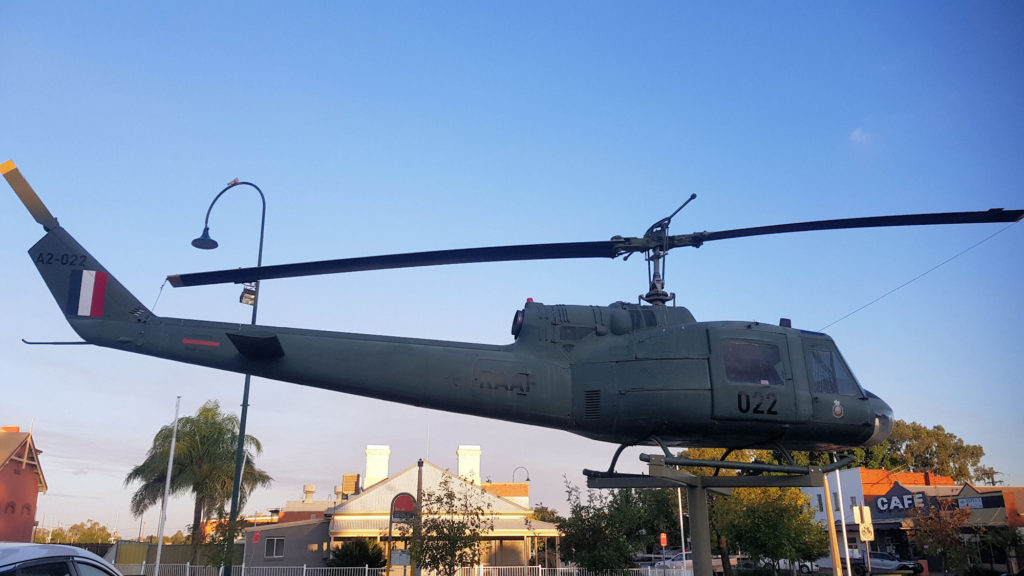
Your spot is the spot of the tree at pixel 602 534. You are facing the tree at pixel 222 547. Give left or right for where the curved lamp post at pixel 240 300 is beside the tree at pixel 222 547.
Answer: left

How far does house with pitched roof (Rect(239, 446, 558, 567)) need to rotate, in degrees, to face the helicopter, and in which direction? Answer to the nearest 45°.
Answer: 0° — it already faces it

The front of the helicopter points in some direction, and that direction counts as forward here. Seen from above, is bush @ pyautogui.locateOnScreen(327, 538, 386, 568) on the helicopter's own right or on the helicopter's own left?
on the helicopter's own left

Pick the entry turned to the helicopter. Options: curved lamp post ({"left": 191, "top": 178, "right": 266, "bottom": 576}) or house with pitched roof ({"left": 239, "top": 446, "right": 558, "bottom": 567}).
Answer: the house with pitched roof

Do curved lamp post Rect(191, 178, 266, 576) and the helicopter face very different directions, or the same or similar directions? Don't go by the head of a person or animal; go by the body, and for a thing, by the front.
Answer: very different directions

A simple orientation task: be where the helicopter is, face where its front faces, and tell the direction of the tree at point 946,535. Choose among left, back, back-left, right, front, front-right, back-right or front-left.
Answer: front-left

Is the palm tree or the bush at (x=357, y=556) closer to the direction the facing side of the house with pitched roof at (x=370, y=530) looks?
the bush

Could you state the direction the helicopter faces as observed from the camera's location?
facing to the right of the viewer

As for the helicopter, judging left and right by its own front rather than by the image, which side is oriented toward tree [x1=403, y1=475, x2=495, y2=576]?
left

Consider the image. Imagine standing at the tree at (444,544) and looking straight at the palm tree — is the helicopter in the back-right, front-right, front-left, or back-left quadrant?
back-left

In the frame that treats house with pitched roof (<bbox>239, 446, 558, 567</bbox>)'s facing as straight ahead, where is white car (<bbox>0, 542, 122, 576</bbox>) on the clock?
The white car is roughly at 12 o'clock from the house with pitched roof.

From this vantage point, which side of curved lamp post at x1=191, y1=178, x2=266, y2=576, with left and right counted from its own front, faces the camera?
left

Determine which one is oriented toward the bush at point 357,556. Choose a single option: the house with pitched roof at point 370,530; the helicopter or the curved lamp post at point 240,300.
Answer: the house with pitched roof

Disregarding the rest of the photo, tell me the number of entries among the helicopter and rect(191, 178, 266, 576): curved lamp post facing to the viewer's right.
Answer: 1

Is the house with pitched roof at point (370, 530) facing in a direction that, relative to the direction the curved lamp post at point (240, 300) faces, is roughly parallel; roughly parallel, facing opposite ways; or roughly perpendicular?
roughly perpendicular

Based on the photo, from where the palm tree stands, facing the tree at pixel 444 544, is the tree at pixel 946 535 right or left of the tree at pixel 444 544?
left

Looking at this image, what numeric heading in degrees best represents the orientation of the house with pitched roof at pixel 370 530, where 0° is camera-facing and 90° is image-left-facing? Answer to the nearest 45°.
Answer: approximately 0°
